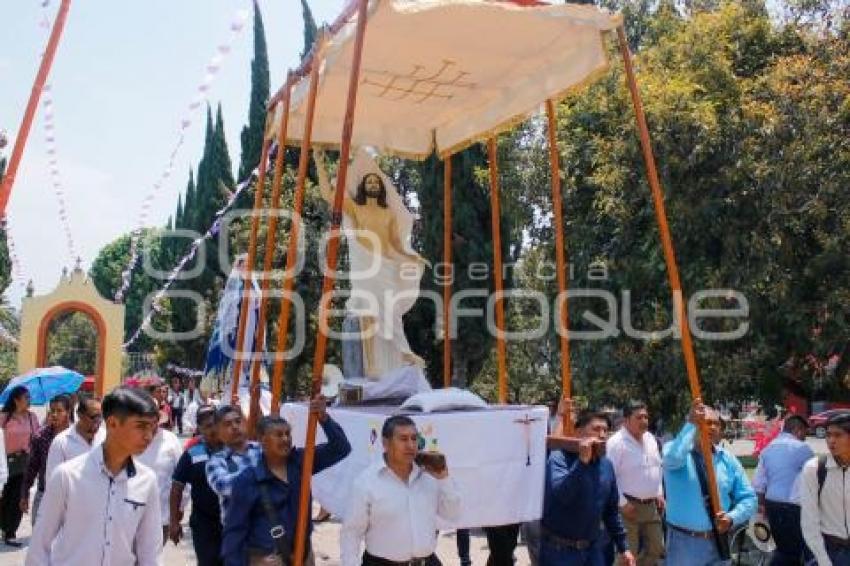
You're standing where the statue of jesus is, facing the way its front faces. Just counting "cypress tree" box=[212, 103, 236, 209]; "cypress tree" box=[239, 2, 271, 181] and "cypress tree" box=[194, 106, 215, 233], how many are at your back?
3

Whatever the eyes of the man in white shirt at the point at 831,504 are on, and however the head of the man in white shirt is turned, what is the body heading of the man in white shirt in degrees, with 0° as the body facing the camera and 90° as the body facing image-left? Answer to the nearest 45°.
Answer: approximately 315°

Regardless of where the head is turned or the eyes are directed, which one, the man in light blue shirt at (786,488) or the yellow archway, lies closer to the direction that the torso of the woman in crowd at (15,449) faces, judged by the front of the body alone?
the man in light blue shirt

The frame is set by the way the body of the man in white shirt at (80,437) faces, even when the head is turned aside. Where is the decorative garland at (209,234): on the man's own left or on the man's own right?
on the man's own left
